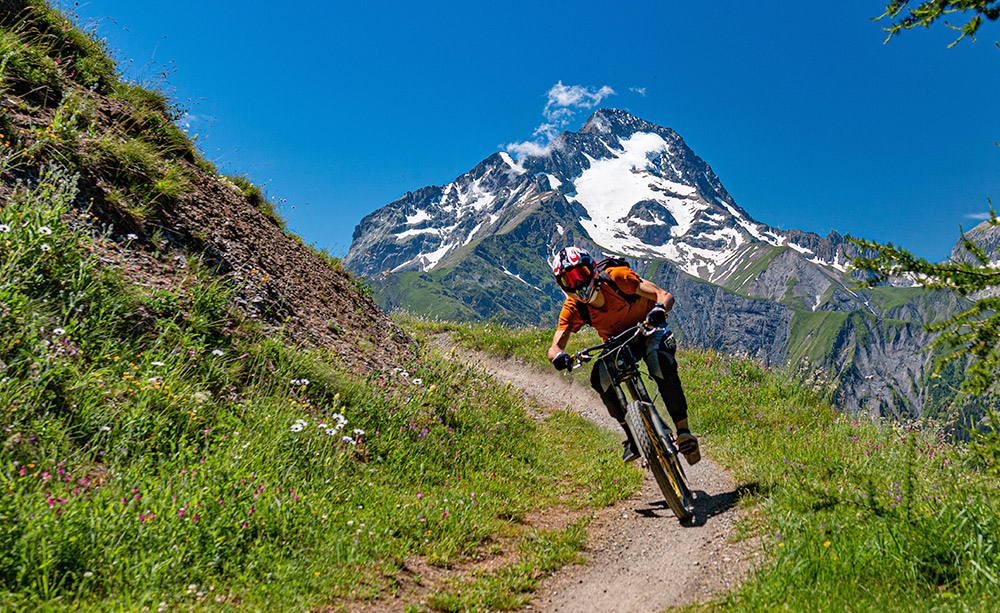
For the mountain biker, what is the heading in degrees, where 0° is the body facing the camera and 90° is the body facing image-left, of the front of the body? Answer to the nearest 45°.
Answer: approximately 0°
